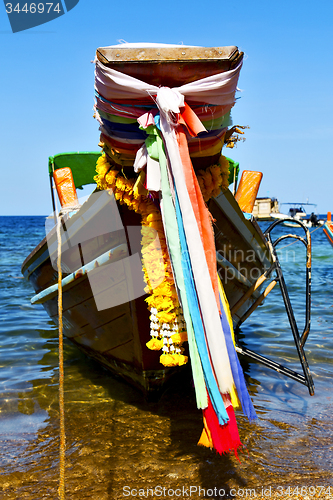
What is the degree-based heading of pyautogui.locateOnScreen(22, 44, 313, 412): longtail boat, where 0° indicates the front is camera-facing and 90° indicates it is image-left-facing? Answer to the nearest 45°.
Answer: approximately 0°
